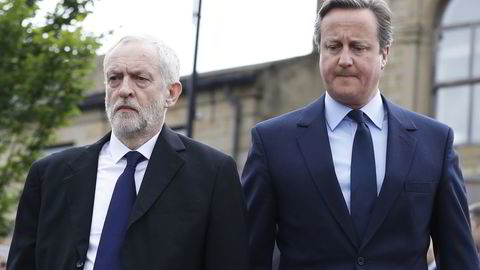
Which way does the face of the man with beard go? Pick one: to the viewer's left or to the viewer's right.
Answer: to the viewer's left

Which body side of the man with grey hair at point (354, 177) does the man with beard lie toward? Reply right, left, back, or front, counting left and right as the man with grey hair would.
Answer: right

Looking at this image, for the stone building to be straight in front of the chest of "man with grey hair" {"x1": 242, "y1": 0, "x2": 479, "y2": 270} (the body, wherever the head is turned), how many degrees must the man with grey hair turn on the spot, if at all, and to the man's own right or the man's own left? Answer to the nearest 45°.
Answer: approximately 180°

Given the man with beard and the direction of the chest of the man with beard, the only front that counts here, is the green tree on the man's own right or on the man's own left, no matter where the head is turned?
on the man's own right

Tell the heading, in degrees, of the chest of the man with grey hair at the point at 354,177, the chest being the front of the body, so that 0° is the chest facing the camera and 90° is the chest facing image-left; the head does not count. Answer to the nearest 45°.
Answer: approximately 0°
